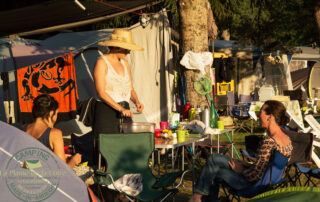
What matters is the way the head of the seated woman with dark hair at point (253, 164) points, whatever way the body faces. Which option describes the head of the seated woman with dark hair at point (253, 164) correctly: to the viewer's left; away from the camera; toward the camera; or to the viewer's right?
to the viewer's left

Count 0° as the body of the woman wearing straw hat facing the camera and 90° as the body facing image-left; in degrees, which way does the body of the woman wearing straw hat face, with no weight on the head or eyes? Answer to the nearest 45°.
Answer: approximately 315°

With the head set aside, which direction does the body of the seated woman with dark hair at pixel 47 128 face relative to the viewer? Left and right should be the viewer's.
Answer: facing away from the viewer and to the right of the viewer

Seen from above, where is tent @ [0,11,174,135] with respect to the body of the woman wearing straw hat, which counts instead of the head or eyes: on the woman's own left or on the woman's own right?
on the woman's own left

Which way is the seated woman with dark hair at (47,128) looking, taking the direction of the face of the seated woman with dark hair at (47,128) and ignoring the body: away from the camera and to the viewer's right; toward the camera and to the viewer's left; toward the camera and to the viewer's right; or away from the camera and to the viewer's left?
away from the camera and to the viewer's right

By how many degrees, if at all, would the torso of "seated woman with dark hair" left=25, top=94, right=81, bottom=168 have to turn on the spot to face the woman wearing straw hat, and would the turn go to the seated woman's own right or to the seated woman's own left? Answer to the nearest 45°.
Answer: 0° — they already face them

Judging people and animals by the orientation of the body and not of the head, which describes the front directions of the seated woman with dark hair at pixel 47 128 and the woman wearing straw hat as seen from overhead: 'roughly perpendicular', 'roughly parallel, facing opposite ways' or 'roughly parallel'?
roughly perpendicular
